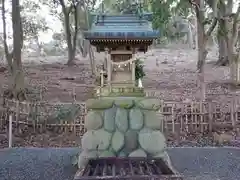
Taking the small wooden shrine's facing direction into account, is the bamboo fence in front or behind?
behind

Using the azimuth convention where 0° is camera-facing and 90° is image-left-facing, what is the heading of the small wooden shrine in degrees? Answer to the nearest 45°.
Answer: approximately 0°

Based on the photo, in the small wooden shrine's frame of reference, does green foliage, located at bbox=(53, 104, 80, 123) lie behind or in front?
behind

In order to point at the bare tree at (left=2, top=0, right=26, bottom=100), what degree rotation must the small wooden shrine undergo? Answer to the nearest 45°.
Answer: approximately 135° to its right
